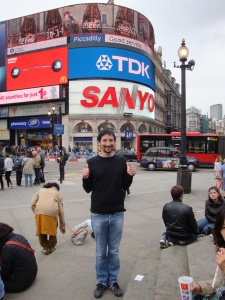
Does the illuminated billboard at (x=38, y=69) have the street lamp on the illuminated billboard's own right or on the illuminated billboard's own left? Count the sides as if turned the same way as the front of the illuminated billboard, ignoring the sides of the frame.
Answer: on the illuminated billboard's own left

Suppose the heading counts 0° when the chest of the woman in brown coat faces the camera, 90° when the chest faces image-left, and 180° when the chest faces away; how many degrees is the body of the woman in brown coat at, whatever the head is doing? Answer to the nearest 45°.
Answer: approximately 225°

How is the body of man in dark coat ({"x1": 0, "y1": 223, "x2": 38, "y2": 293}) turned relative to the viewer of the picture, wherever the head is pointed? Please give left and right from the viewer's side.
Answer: facing away from the viewer and to the left of the viewer

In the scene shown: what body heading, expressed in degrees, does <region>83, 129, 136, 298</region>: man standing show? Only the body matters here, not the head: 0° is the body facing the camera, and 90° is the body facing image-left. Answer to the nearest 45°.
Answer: approximately 0°

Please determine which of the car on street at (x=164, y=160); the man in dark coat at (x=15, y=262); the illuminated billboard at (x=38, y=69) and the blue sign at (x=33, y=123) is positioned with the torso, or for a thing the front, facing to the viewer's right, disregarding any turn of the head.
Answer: the car on street

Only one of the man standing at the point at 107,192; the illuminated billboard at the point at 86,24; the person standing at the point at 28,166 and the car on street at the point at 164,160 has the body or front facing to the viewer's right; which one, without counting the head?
the car on street

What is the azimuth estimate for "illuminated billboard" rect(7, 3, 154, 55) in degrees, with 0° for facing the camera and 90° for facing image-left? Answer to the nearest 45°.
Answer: approximately 0°

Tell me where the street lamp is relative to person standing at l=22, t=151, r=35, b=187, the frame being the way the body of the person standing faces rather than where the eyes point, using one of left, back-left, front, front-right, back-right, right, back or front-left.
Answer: back-right
